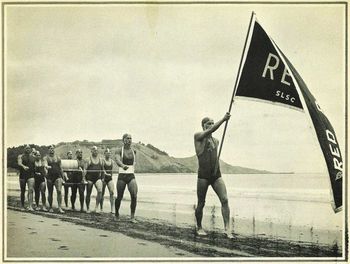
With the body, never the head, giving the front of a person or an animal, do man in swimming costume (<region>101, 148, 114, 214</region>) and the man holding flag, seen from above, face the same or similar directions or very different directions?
same or similar directions

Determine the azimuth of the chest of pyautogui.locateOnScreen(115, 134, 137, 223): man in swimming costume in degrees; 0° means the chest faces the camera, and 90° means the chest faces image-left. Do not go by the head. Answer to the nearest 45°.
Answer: approximately 315°

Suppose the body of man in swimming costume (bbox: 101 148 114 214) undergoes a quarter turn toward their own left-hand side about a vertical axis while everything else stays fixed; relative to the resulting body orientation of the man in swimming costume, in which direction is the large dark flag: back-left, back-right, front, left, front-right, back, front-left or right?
front-right

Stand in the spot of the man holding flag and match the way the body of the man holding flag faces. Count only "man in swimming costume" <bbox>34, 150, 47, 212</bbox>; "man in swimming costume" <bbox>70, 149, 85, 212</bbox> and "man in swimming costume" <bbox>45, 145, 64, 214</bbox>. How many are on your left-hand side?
0

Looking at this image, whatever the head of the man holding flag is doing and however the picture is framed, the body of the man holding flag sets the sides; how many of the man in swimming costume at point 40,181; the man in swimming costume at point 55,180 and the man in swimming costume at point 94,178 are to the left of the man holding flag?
0

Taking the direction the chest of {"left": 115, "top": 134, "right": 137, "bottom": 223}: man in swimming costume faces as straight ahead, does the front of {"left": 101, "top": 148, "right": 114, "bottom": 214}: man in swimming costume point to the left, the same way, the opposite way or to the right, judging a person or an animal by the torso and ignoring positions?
the same way

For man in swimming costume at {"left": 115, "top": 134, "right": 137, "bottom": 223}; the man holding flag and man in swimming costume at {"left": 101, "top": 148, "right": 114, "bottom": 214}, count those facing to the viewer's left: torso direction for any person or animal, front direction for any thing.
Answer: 0

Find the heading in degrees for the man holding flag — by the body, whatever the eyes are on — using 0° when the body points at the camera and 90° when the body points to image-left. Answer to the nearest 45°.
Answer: approximately 315°

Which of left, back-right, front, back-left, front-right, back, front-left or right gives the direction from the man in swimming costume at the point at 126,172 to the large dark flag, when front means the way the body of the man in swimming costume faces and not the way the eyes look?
front-left

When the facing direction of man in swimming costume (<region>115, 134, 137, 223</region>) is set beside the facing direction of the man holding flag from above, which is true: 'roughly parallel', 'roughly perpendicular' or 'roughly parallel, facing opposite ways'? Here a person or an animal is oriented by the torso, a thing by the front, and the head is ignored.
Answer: roughly parallel

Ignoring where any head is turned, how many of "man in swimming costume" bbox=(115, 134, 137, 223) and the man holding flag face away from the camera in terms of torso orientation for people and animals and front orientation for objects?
0

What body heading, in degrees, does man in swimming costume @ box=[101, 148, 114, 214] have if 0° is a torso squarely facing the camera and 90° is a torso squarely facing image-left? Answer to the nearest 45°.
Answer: approximately 315°

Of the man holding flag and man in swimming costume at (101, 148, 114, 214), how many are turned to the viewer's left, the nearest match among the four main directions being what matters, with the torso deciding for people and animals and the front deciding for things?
0
